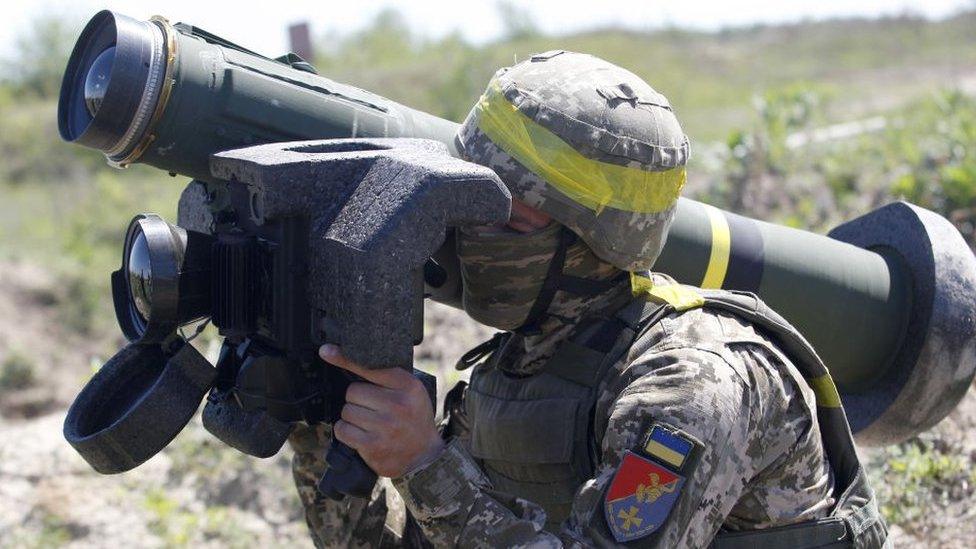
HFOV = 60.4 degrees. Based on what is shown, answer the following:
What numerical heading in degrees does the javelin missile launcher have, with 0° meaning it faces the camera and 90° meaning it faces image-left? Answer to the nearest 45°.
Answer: approximately 45°
